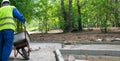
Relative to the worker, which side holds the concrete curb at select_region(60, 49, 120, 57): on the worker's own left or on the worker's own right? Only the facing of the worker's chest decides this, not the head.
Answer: on the worker's own right

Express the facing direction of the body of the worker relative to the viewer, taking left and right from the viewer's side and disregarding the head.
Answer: facing away from the viewer
